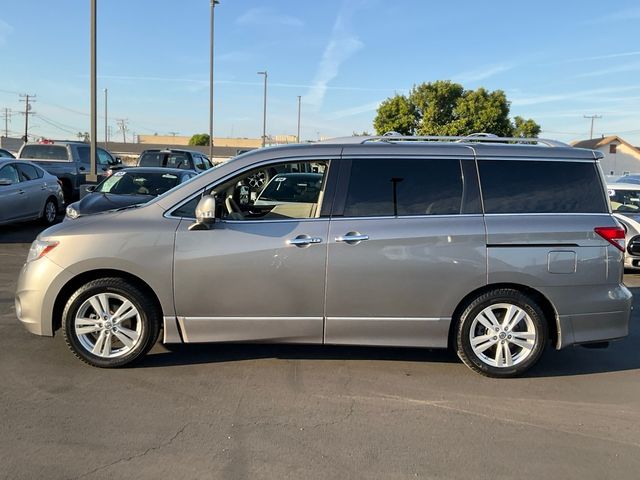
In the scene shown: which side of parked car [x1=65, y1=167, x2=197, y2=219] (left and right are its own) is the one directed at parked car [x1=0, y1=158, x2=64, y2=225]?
right

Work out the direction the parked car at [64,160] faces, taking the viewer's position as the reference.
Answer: facing away from the viewer and to the right of the viewer

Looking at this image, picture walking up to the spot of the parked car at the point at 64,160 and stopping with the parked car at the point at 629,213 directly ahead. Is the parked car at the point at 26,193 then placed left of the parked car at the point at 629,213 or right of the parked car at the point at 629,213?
right

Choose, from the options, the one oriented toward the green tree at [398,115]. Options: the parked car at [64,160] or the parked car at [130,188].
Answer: the parked car at [64,160]

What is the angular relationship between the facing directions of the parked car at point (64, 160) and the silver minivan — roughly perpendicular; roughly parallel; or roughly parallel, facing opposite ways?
roughly perpendicular

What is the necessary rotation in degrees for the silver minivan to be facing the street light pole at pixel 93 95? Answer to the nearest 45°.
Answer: approximately 45° to its right

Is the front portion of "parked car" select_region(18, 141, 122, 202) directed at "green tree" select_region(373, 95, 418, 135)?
yes

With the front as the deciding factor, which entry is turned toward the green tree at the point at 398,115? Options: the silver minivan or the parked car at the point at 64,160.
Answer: the parked car

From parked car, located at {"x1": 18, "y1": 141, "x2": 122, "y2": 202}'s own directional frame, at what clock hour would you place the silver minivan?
The silver minivan is roughly at 4 o'clock from the parked car.

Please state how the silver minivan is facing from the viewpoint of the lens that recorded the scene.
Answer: facing to the left of the viewer

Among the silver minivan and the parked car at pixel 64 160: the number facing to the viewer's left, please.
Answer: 1

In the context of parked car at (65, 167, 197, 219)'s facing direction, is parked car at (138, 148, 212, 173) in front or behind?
behind
